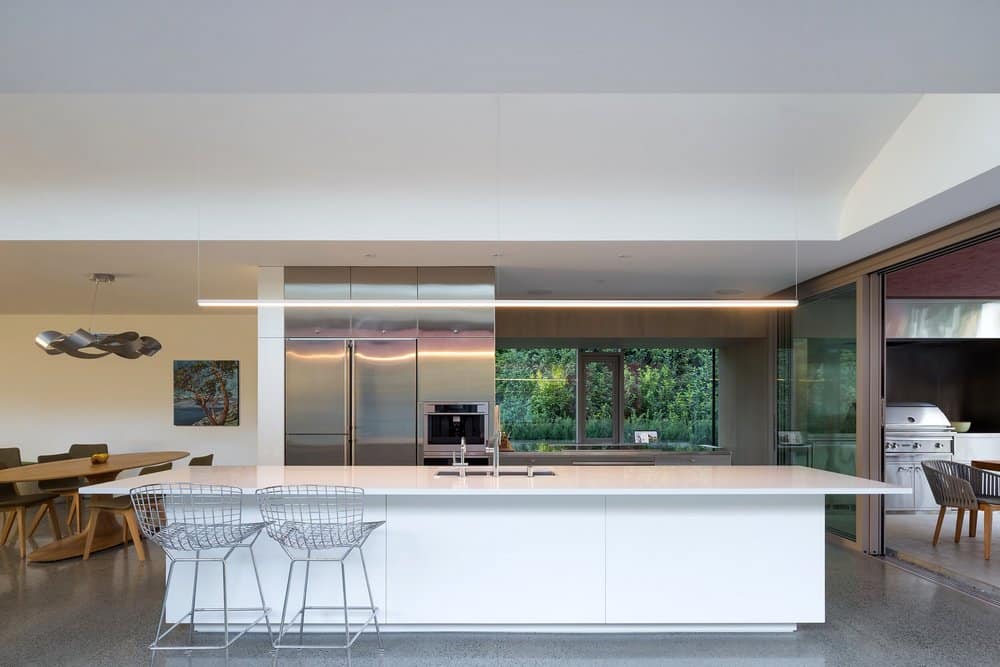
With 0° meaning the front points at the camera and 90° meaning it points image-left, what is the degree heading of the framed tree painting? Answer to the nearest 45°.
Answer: approximately 0°

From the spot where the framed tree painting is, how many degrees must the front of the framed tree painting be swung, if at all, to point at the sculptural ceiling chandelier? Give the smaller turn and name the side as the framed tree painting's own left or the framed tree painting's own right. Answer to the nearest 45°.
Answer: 0° — it already faces it

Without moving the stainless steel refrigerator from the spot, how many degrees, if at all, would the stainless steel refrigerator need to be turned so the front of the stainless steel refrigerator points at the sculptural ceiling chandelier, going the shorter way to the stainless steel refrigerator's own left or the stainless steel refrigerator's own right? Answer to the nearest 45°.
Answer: approximately 90° to the stainless steel refrigerator's own right

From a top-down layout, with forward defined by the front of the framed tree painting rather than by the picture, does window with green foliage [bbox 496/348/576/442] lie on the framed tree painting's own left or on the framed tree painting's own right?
on the framed tree painting's own left

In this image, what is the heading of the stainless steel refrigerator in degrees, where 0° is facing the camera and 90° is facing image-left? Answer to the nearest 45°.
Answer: approximately 0°

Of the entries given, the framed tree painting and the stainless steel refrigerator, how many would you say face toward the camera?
2
